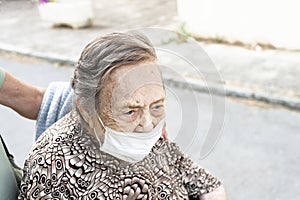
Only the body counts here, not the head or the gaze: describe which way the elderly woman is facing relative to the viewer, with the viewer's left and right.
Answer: facing the viewer and to the right of the viewer

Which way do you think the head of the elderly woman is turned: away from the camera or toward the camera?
toward the camera

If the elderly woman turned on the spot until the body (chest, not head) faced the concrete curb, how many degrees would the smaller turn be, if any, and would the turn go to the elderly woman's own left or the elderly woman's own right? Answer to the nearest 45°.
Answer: approximately 135° to the elderly woman's own left
